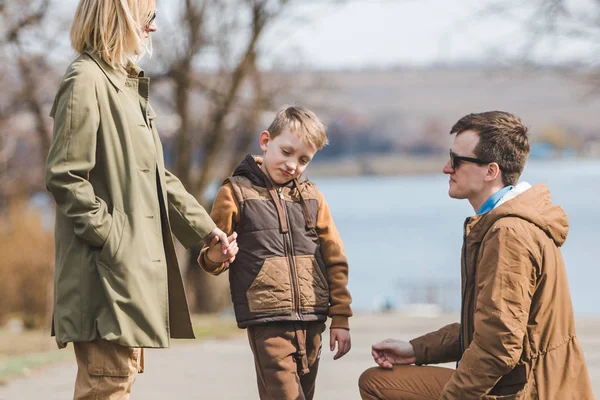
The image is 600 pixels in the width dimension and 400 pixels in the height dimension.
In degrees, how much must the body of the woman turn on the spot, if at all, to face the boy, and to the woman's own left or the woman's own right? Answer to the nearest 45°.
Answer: approximately 45° to the woman's own left

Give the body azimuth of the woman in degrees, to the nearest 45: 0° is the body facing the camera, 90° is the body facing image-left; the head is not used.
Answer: approximately 270°
